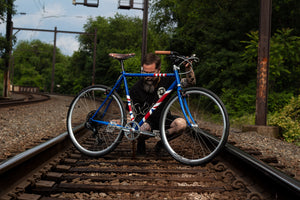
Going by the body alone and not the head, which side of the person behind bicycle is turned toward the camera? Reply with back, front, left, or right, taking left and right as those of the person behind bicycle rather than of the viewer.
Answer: front

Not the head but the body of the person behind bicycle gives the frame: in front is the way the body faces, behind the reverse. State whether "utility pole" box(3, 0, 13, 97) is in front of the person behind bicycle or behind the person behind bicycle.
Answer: behind

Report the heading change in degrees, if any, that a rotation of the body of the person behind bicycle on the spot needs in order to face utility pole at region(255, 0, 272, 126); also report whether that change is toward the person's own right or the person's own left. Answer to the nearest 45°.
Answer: approximately 135° to the person's own left
